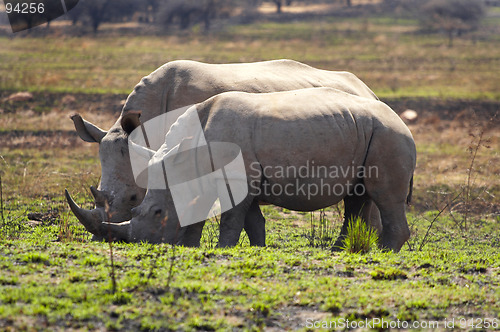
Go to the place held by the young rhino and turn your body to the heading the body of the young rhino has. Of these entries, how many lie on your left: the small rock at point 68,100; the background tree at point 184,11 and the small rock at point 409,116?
0

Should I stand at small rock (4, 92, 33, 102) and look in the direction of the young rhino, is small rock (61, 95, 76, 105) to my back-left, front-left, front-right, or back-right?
front-left

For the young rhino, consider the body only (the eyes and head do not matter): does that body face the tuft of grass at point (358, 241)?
no

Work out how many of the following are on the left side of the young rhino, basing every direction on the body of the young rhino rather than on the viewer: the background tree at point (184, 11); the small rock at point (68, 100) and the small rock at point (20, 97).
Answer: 0

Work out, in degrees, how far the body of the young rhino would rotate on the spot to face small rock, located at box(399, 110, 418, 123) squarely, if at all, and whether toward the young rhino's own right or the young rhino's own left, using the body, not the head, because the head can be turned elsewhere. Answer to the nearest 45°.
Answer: approximately 90° to the young rhino's own right

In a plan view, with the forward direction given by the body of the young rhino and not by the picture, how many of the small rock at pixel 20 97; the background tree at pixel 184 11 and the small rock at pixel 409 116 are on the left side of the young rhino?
0

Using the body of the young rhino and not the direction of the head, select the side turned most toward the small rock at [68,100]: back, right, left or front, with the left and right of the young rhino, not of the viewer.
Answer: right

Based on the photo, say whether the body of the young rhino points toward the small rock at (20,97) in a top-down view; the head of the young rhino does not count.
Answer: no

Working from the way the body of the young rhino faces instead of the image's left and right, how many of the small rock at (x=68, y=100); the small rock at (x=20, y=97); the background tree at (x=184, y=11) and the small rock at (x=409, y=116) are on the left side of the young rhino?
0

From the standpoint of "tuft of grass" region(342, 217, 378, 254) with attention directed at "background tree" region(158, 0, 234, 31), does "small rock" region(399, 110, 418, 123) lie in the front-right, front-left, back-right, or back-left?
front-right

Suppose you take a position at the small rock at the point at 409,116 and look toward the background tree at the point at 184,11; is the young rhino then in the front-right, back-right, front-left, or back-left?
back-left

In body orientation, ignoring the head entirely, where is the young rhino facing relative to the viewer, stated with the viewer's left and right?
facing to the left of the viewer

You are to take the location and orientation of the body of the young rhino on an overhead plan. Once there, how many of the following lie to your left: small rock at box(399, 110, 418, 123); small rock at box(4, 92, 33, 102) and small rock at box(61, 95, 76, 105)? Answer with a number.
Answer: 0

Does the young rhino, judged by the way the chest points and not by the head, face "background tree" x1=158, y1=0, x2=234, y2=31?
no

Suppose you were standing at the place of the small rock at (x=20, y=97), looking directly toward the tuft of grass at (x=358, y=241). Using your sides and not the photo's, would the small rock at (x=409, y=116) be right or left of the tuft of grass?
left
